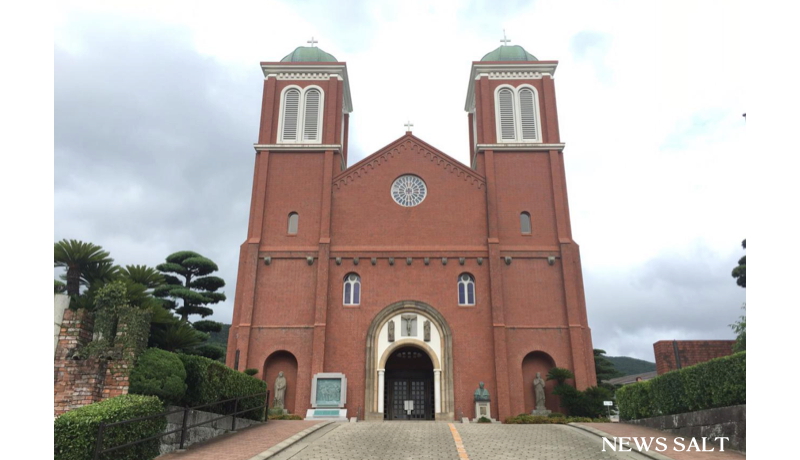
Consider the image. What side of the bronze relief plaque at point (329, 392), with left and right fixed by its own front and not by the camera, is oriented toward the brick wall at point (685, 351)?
left

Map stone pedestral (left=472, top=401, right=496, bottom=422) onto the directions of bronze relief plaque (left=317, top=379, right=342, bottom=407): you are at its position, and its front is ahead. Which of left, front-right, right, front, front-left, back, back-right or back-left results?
left

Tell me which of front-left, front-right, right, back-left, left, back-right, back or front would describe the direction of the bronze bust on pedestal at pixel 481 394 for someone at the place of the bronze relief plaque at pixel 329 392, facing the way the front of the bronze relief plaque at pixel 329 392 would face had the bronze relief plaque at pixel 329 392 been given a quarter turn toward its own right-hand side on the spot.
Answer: back

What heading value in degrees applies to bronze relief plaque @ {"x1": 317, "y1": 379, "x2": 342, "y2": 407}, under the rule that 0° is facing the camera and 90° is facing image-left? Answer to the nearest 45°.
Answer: approximately 0°

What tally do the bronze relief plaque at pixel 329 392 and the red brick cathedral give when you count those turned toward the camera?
2

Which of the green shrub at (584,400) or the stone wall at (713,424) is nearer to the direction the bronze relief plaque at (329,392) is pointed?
the stone wall

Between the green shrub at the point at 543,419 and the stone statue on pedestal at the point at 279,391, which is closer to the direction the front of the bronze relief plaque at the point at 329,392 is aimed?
the green shrub

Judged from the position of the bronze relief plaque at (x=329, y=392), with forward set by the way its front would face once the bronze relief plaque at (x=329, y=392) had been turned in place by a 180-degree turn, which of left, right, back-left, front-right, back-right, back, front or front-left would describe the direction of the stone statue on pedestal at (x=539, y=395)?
right

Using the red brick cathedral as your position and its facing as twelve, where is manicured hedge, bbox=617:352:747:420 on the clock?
The manicured hedge is roughly at 11 o'clock from the red brick cathedral.

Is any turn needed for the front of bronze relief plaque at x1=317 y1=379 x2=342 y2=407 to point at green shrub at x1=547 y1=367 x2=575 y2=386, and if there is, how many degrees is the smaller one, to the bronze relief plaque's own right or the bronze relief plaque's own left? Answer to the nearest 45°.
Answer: approximately 90° to the bronze relief plaque's own left

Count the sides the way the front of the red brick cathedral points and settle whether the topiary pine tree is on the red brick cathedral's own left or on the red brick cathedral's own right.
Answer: on the red brick cathedral's own right

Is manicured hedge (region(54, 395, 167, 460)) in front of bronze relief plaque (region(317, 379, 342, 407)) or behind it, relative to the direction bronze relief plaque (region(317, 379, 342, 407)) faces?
in front

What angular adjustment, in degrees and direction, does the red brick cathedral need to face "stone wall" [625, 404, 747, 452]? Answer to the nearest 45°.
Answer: approximately 45° to its left
